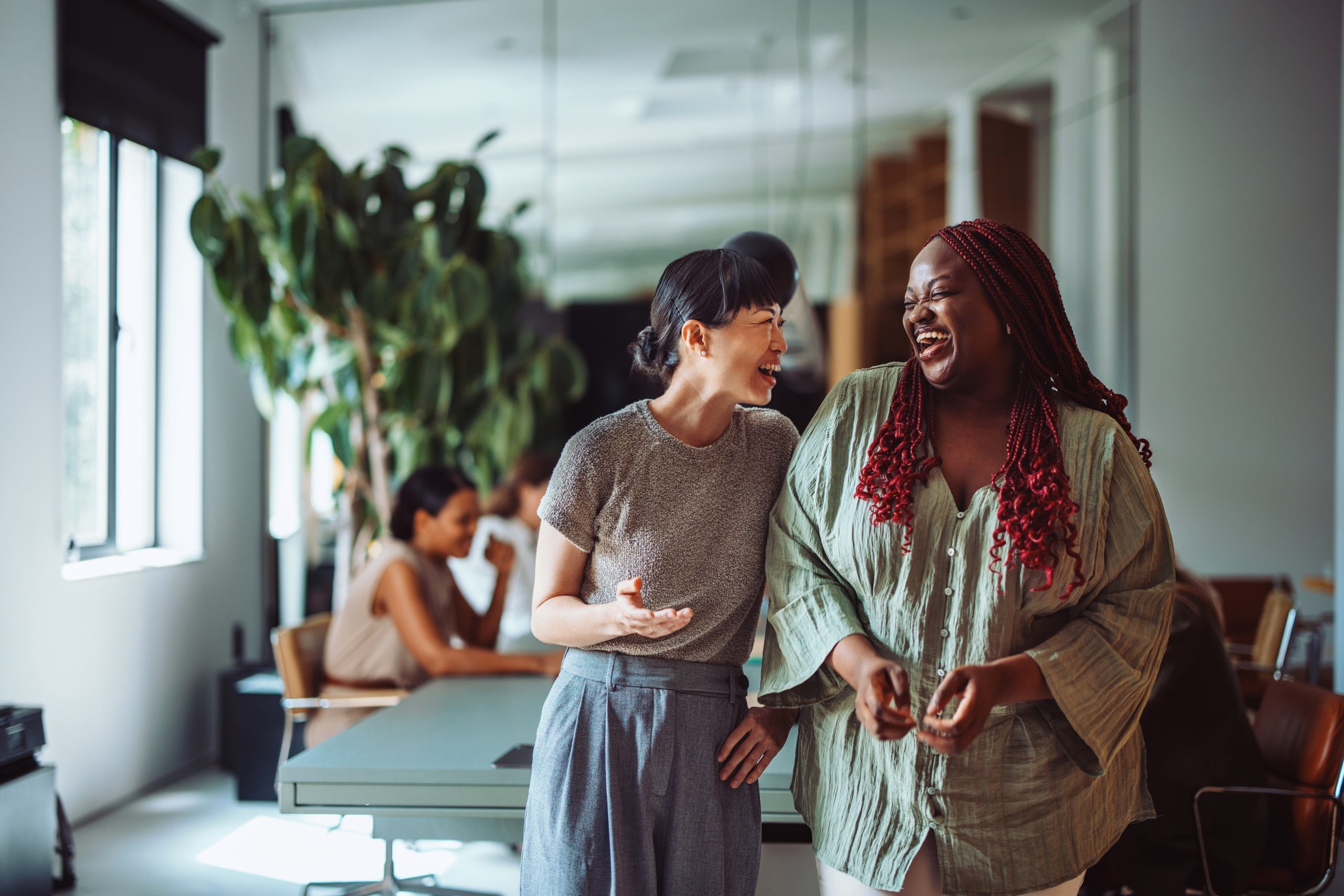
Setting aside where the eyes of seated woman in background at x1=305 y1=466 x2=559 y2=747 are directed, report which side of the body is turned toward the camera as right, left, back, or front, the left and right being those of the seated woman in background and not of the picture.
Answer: right

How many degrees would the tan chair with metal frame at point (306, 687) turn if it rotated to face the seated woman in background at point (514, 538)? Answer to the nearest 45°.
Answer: approximately 45° to its left

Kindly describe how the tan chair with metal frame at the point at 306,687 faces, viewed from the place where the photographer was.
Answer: facing to the right of the viewer

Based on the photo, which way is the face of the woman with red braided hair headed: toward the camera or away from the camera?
toward the camera

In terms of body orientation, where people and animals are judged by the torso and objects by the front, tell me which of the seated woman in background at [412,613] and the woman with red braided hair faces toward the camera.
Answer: the woman with red braided hair

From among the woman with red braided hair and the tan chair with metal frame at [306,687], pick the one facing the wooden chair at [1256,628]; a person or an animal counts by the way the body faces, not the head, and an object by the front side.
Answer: the tan chair with metal frame at [306,687]

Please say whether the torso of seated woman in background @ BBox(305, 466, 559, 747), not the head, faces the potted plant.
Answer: no

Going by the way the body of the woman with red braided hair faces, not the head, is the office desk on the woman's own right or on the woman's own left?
on the woman's own right

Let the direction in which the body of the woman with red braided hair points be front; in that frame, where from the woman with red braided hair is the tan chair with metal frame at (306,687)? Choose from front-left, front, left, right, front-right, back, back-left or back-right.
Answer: back-right

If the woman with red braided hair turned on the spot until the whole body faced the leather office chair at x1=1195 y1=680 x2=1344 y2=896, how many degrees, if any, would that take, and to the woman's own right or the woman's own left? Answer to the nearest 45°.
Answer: approximately 135° to the woman's own left

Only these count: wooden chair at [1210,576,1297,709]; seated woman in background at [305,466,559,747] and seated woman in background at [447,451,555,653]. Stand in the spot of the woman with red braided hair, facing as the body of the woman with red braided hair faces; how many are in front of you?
0

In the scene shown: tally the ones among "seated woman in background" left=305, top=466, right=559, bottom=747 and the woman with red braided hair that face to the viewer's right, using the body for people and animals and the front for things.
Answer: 1

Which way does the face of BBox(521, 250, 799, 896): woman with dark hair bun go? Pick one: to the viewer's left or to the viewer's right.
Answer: to the viewer's right

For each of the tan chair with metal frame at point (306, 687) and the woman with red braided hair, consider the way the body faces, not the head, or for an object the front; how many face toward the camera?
1

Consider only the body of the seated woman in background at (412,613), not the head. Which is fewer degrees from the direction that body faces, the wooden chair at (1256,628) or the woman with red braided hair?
the wooden chair

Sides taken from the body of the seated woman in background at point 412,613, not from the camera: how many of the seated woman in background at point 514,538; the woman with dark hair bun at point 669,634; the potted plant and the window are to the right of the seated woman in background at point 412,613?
1
